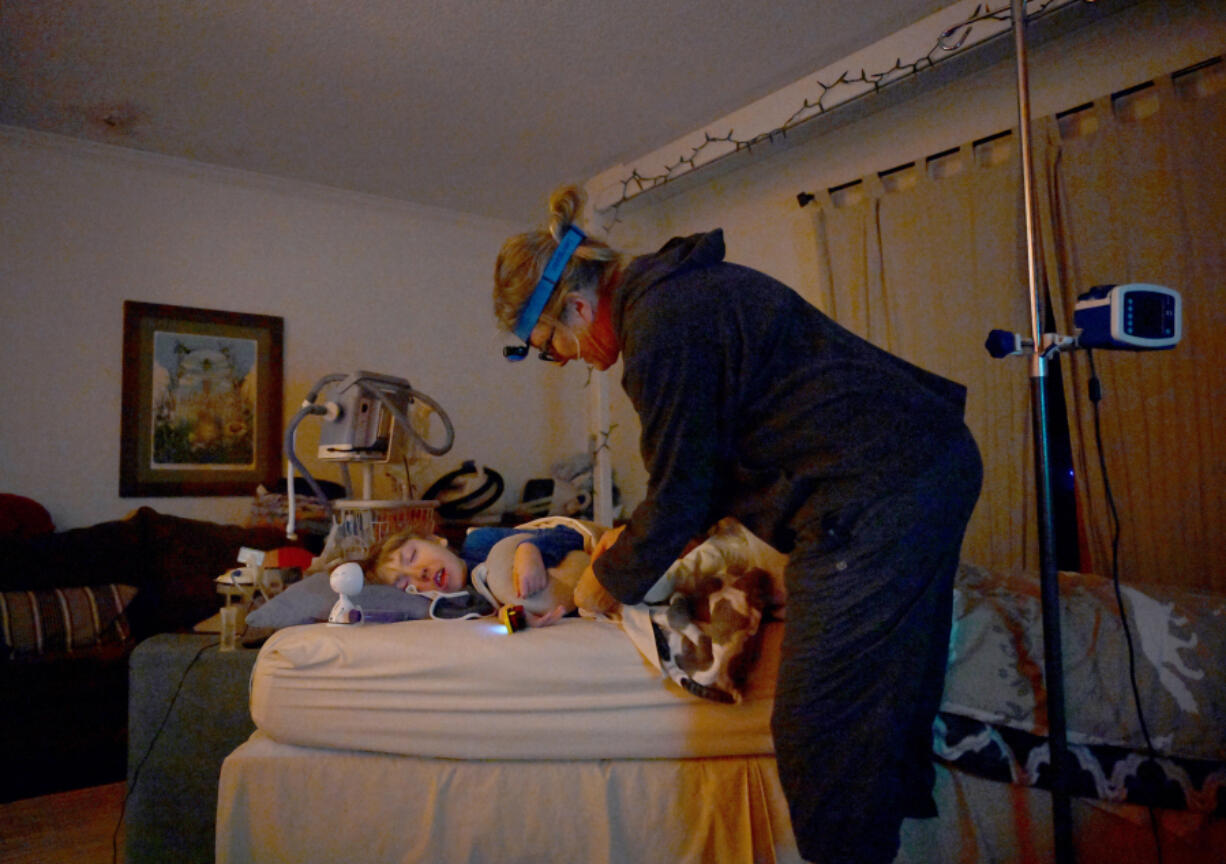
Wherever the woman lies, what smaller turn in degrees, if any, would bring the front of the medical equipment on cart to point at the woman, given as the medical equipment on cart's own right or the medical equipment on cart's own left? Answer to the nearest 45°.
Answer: approximately 90° to the medical equipment on cart's own left

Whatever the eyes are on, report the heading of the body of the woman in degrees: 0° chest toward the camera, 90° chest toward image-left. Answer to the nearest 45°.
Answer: approximately 90°

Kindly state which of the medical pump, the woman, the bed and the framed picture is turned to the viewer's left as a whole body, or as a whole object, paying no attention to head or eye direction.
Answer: the woman

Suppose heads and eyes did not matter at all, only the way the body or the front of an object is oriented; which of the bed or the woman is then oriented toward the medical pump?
the bed

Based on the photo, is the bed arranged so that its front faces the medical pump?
yes

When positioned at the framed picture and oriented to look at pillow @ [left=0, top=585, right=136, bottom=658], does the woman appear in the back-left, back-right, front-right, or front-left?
front-left

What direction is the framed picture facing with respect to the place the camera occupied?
facing the viewer and to the right of the viewer

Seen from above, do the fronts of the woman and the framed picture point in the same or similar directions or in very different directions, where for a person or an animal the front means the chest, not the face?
very different directions

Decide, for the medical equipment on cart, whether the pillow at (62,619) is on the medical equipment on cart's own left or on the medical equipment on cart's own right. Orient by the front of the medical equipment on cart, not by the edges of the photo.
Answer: on the medical equipment on cart's own right

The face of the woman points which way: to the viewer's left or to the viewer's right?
to the viewer's left

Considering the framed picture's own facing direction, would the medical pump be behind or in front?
in front

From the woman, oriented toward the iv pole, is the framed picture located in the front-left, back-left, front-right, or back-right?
back-left

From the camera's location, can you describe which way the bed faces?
facing to the right of the viewer

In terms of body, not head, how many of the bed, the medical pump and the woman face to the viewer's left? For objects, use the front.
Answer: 1

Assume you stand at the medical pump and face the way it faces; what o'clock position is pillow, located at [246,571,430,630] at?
The pillow is roughly at 4 o'clock from the medical pump.

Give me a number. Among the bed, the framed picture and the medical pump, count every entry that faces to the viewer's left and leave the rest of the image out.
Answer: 0

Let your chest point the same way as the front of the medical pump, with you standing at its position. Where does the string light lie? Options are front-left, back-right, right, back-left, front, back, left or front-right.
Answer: back
